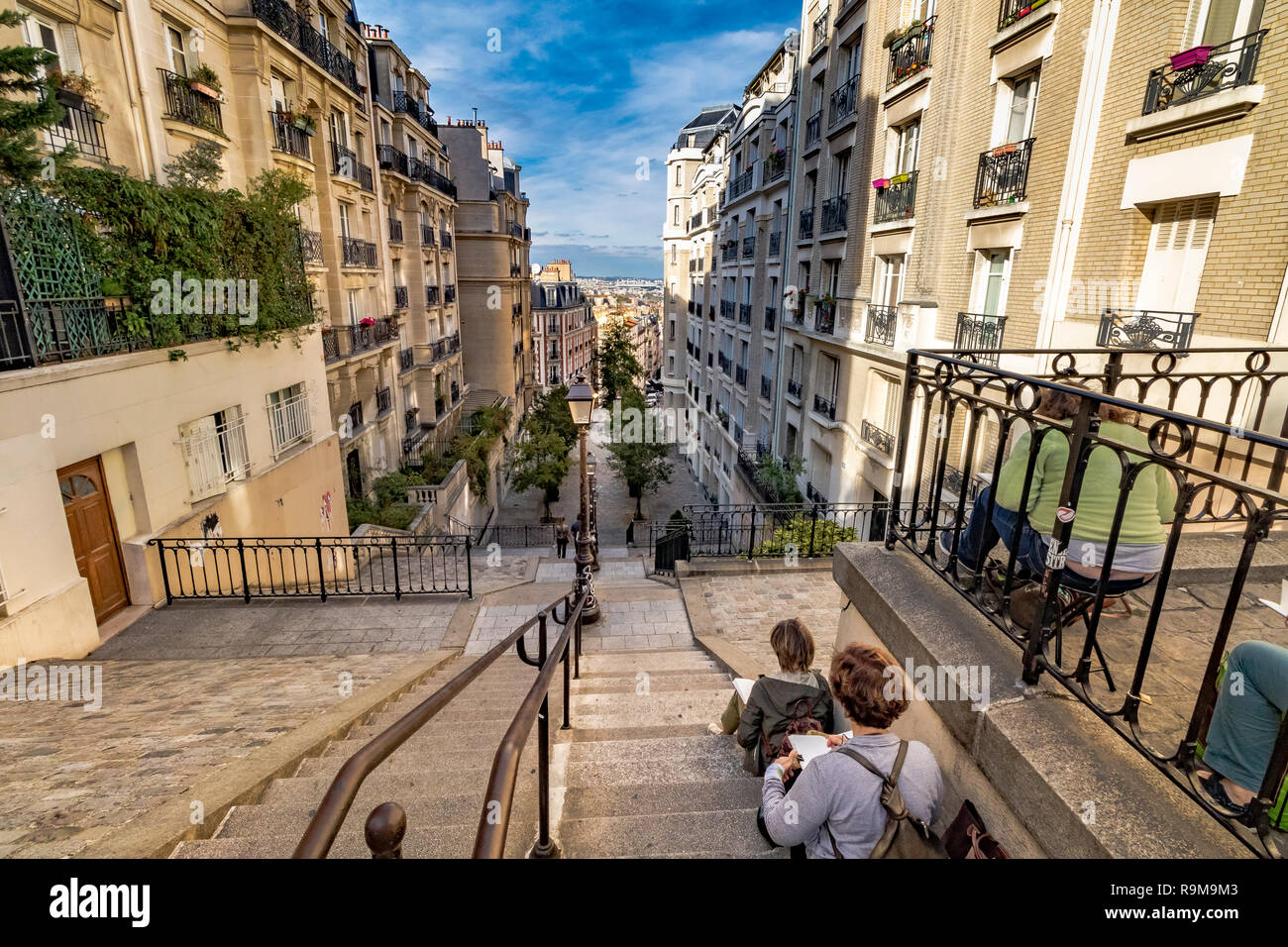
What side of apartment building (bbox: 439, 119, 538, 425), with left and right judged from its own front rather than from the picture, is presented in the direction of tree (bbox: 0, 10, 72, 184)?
right

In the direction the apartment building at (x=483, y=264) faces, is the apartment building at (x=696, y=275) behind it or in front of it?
in front

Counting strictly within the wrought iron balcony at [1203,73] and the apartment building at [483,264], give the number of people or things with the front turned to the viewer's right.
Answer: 1

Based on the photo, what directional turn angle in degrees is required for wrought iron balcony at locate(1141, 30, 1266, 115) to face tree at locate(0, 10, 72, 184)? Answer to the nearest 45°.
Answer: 0° — it already faces it

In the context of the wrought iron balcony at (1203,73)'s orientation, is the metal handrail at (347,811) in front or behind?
in front

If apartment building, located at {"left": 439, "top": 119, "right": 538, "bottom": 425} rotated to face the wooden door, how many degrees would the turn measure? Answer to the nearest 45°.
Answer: approximately 90° to its right

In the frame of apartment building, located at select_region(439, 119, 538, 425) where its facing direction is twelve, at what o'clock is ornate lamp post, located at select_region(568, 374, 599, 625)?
The ornate lamp post is roughly at 3 o'clock from the apartment building.

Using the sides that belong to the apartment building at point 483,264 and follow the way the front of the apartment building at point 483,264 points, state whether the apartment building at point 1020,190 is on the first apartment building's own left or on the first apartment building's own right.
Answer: on the first apartment building's own right

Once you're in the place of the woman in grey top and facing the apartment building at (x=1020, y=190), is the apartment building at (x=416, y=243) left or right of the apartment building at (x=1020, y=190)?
left

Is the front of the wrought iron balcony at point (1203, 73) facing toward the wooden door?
yes

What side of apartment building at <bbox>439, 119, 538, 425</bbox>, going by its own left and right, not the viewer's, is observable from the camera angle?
right

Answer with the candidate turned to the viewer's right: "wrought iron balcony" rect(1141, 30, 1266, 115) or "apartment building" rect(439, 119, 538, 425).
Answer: the apartment building

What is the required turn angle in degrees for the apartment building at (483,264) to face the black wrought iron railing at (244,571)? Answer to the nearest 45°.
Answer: approximately 90° to its right

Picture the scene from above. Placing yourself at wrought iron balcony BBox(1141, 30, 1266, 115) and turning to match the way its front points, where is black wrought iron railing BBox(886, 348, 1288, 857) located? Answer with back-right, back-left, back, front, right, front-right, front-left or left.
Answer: front-left

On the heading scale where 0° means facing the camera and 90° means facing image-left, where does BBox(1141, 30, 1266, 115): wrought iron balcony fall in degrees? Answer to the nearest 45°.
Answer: approximately 45°
